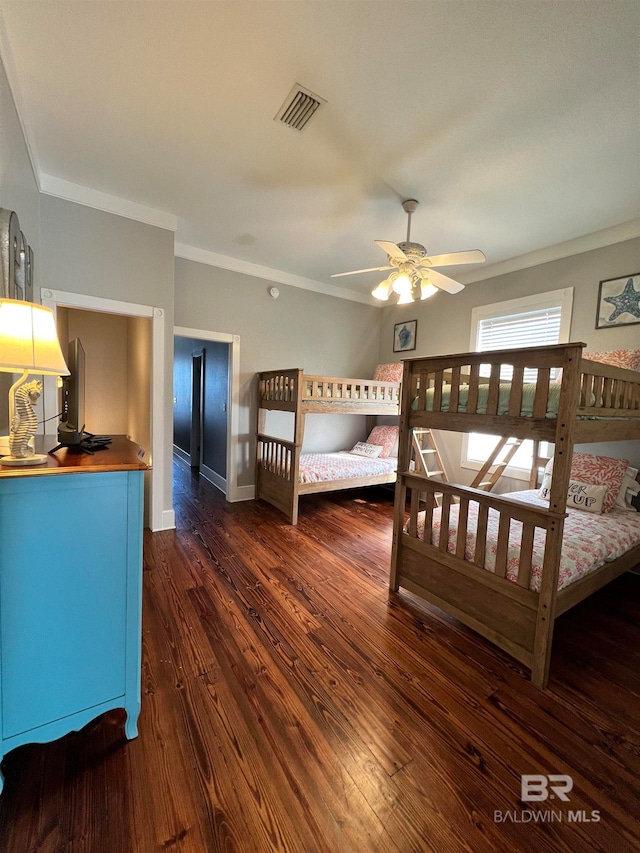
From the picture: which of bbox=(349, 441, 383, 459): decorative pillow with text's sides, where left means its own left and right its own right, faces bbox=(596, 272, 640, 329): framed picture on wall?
left

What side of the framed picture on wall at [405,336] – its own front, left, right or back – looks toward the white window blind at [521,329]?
left

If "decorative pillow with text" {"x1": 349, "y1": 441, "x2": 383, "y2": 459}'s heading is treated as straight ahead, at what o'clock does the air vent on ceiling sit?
The air vent on ceiling is roughly at 11 o'clock from the decorative pillow with text.

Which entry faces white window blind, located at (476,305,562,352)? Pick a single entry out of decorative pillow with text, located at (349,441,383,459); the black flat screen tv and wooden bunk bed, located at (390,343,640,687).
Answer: the black flat screen tv

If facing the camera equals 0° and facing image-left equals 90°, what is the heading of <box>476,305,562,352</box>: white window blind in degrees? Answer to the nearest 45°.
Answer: approximately 45°

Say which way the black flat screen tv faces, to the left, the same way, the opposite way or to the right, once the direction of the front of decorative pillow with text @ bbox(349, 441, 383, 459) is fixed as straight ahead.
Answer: the opposite way

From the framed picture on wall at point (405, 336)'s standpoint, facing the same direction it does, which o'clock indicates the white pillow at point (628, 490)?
The white pillow is roughly at 9 o'clock from the framed picture on wall.

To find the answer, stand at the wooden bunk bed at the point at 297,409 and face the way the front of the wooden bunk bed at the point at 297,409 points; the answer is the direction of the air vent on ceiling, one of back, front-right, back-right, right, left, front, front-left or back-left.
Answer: front-left

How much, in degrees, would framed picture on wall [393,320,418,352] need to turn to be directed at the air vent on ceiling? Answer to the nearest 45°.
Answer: approximately 45° to its left

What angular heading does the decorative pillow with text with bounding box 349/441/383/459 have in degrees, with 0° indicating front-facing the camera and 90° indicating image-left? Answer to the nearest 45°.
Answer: approximately 45°
